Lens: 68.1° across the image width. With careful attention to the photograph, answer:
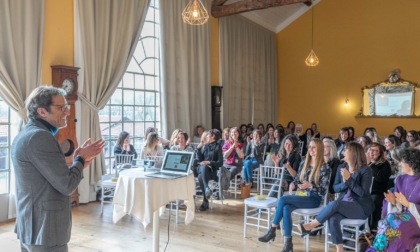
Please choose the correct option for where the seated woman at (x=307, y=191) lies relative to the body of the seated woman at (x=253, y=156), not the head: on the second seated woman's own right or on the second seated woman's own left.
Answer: on the second seated woman's own left

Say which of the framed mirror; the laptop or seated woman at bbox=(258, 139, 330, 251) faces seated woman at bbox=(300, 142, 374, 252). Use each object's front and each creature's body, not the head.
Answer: the framed mirror

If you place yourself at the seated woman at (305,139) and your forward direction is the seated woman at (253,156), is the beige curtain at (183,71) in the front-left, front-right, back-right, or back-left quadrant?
front-right

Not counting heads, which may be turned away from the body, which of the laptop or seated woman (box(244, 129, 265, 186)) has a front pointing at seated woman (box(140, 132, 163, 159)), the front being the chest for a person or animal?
seated woman (box(244, 129, 265, 186))

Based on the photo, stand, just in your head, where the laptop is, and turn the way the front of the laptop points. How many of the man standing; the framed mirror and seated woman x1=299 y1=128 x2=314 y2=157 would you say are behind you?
2

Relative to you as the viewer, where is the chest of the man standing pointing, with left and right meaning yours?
facing to the right of the viewer

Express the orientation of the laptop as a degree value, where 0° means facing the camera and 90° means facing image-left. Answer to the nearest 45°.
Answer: approximately 45°

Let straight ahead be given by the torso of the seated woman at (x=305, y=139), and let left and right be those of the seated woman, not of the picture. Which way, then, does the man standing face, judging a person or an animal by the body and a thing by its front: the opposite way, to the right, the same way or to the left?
the opposite way

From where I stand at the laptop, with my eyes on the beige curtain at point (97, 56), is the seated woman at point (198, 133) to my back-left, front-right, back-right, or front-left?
front-right

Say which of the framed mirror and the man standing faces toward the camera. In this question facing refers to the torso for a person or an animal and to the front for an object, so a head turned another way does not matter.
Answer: the framed mirror

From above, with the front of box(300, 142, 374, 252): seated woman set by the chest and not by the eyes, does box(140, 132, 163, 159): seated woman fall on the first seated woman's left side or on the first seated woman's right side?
on the first seated woman's right side

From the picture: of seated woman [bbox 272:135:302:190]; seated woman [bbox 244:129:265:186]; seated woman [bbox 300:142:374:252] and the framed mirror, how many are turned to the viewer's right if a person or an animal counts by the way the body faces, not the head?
0

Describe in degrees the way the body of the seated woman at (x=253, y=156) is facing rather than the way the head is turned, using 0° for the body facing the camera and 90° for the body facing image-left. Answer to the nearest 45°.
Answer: approximately 45°

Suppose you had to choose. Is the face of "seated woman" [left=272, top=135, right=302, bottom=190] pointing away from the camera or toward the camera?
toward the camera

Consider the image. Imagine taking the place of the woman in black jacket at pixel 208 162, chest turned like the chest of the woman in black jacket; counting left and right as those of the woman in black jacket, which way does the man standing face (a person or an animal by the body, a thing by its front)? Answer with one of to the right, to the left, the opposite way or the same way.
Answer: the opposite way

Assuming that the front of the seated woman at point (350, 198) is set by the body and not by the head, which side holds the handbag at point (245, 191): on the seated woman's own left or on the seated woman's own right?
on the seated woman's own right

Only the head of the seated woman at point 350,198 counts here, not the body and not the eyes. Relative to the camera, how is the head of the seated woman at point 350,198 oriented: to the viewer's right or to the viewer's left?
to the viewer's left

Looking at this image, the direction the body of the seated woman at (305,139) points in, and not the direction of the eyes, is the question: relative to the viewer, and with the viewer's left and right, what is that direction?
facing the viewer and to the left of the viewer
